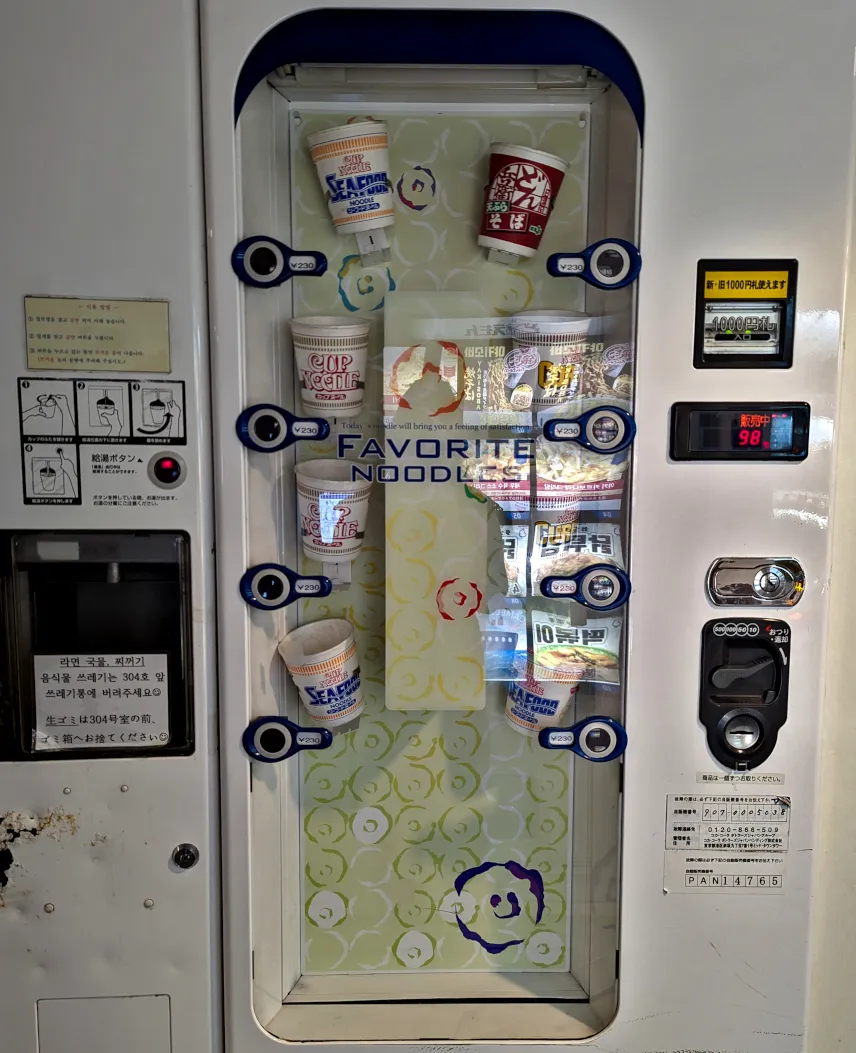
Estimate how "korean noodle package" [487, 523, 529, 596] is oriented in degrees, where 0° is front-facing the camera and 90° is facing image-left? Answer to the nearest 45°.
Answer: approximately 0°
